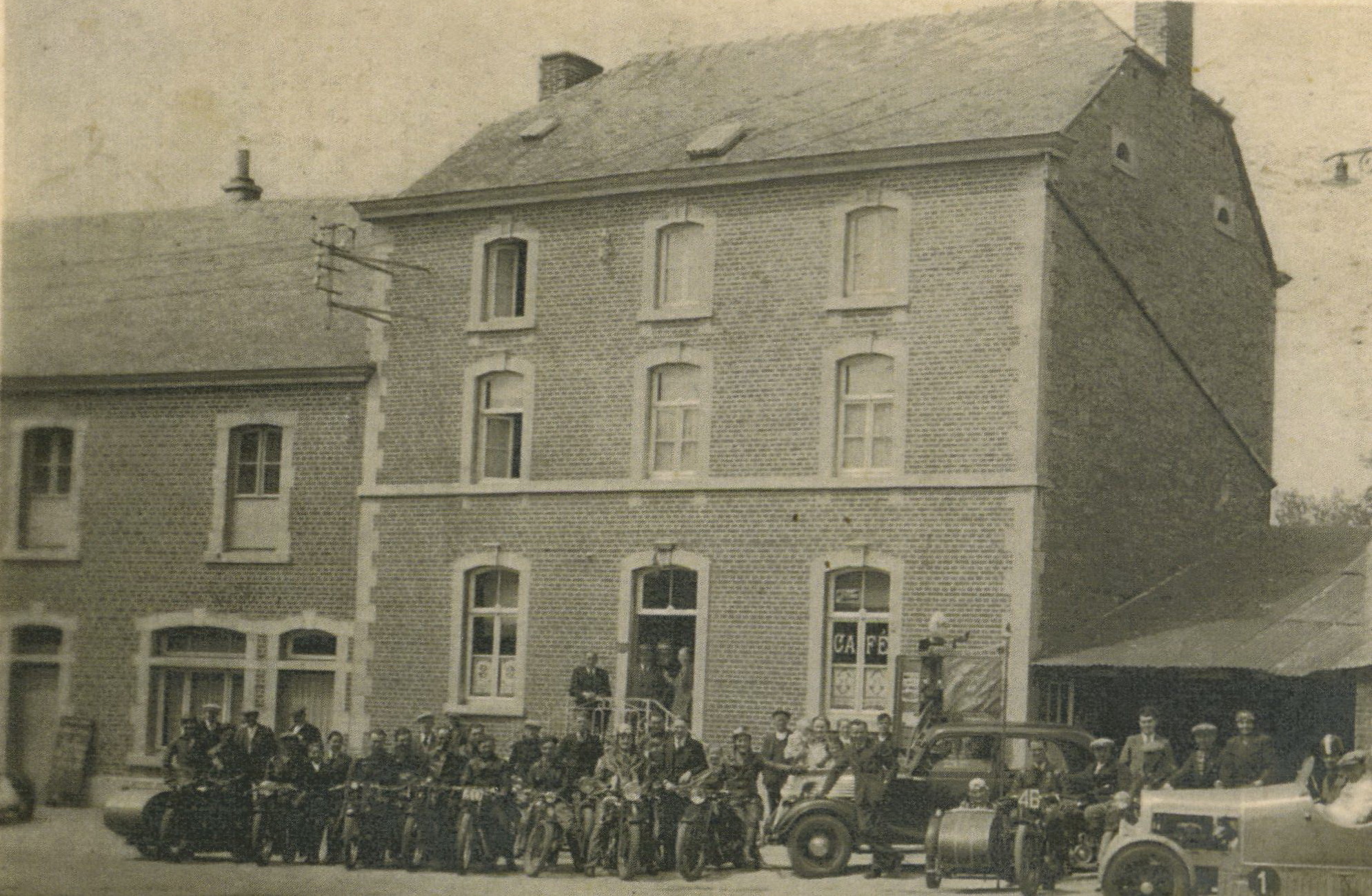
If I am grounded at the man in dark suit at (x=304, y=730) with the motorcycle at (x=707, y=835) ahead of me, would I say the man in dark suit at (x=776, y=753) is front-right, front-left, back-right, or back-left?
front-left

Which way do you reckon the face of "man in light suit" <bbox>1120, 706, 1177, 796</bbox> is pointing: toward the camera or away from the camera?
toward the camera

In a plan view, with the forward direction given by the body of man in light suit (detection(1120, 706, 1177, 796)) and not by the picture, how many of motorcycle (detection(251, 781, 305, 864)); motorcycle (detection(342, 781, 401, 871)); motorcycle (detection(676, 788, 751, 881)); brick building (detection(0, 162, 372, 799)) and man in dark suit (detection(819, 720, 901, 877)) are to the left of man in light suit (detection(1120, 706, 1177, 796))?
0

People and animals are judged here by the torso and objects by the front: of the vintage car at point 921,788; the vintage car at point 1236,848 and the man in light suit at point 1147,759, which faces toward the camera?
the man in light suit

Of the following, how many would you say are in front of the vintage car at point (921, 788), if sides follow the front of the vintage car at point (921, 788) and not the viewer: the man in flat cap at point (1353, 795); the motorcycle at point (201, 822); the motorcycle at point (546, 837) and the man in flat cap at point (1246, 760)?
2

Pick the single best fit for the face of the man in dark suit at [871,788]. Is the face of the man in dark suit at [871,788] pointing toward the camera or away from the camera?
toward the camera

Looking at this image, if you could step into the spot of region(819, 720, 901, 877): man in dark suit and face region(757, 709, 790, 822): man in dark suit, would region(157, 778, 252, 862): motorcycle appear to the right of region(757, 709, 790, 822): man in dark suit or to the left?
left

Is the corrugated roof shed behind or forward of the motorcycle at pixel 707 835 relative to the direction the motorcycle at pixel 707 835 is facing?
behind

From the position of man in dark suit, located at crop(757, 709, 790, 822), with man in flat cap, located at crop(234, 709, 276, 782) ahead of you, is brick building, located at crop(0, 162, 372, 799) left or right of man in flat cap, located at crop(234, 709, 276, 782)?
right

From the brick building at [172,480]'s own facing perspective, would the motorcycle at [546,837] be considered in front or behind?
in front

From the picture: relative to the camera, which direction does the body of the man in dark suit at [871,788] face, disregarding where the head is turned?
toward the camera

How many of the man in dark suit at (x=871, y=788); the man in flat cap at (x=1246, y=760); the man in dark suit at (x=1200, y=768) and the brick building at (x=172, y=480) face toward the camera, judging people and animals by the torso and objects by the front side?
4

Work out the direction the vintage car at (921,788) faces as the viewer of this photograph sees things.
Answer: facing to the left of the viewer

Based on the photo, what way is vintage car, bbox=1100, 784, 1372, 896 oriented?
to the viewer's left

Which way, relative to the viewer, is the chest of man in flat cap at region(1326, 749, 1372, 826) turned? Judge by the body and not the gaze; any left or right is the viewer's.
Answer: facing the viewer and to the left of the viewer

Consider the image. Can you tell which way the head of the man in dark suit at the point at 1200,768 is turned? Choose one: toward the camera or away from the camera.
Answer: toward the camera

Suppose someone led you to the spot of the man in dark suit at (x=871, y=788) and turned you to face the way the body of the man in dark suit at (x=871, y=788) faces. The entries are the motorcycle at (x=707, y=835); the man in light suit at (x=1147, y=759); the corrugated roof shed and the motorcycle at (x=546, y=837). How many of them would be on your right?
2

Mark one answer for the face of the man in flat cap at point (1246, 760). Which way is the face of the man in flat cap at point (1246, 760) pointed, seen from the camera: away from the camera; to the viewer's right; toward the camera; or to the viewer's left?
toward the camera
